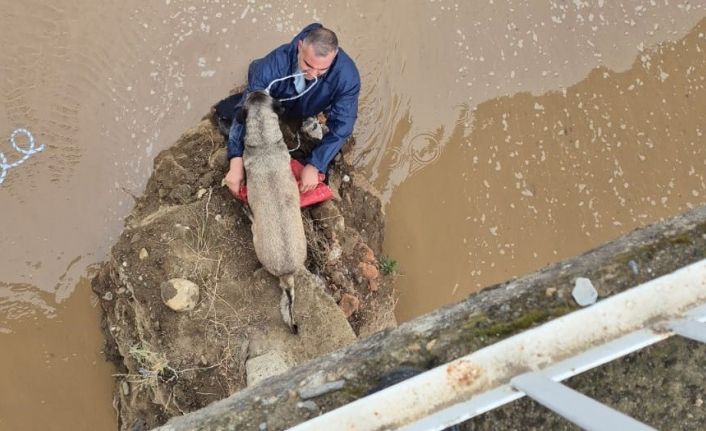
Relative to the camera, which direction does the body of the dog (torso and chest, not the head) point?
away from the camera

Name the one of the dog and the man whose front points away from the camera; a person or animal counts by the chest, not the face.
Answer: the dog

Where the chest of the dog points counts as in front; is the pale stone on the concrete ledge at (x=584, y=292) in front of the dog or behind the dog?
behind

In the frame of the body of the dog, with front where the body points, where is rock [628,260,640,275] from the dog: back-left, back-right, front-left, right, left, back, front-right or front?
back-right

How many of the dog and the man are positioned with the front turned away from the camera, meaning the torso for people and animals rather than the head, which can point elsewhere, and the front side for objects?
1

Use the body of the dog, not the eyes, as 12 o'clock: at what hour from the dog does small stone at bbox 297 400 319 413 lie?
The small stone is roughly at 6 o'clock from the dog.

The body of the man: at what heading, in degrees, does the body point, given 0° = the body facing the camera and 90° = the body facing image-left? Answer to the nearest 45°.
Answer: approximately 0°
